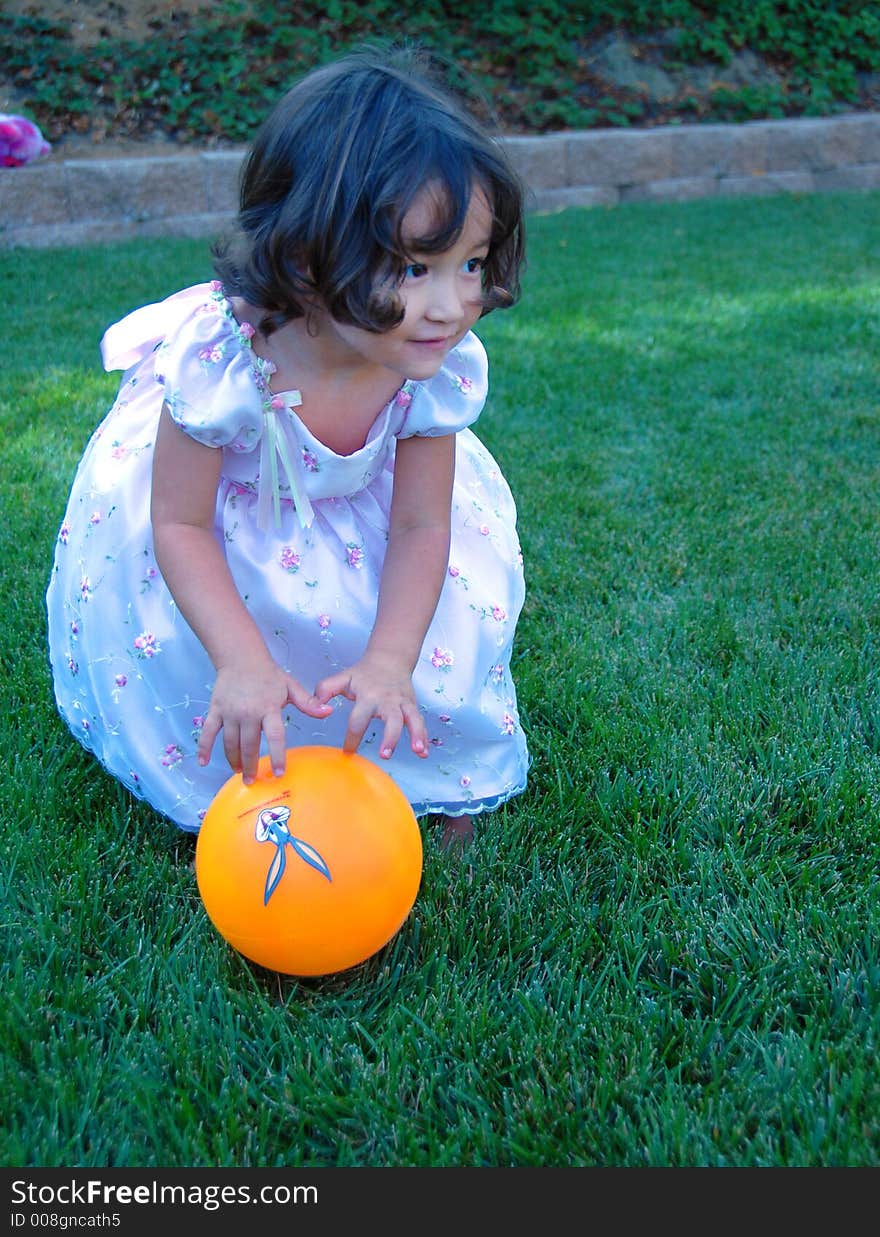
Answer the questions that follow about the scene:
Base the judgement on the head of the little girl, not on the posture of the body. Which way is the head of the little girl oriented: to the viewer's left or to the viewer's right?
to the viewer's right

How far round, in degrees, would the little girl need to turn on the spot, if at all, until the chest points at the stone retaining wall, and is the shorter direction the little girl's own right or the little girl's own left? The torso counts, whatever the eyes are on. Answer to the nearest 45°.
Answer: approximately 135° to the little girl's own left

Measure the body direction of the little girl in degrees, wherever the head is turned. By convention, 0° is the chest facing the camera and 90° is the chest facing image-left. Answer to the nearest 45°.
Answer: approximately 315°
